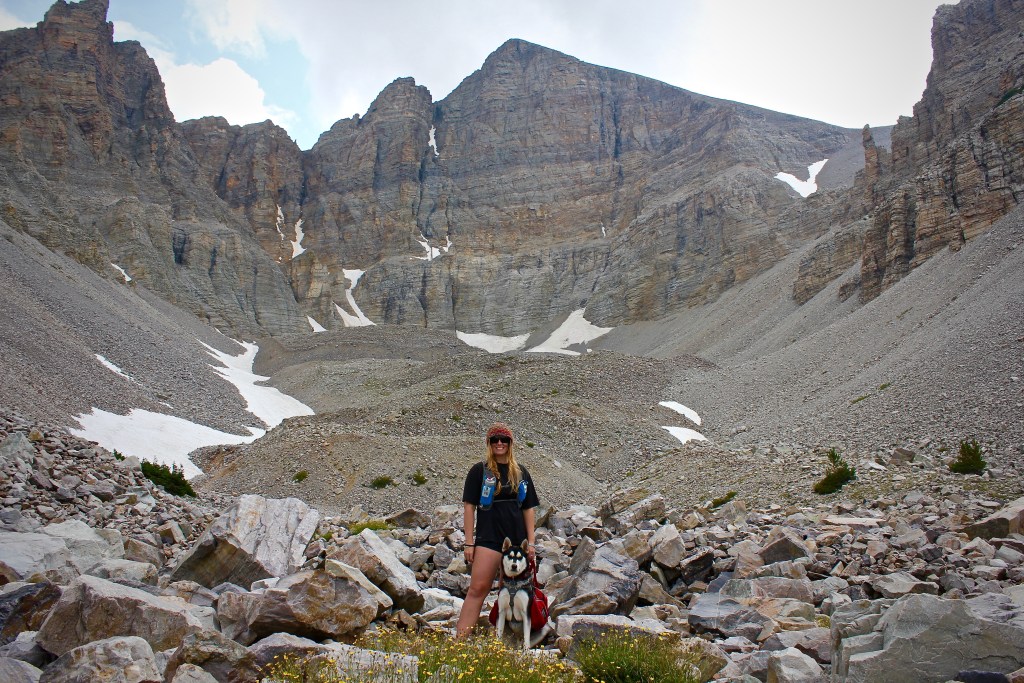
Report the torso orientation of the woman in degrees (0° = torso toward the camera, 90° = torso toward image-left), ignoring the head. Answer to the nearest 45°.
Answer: approximately 0°

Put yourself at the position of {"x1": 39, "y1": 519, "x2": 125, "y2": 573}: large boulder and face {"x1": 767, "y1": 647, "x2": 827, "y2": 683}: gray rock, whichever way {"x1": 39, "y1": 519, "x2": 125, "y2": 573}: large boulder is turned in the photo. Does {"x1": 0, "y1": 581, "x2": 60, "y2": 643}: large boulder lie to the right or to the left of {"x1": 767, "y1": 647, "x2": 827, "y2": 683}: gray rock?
right

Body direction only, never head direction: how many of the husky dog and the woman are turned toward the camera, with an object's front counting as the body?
2

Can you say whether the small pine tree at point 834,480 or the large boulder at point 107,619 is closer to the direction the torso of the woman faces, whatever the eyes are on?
the large boulder

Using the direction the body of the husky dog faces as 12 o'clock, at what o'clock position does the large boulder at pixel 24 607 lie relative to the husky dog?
The large boulder is roughly at 3 o'clock from the husky dog.

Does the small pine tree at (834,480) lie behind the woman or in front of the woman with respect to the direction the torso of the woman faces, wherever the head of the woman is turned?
behind

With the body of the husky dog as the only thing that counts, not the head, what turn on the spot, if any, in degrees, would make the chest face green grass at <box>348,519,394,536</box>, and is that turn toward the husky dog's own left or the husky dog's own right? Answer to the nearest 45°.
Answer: approximately 180°
